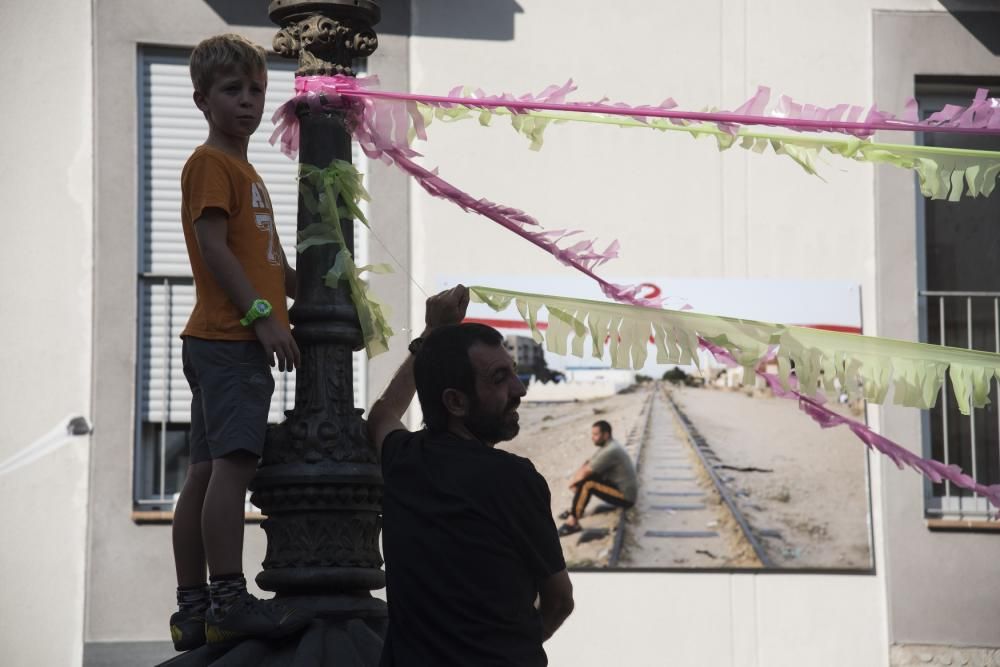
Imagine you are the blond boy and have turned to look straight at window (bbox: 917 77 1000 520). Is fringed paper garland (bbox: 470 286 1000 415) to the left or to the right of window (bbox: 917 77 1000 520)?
right

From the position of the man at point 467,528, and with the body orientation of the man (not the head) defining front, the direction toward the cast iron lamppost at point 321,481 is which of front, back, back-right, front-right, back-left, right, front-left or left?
left

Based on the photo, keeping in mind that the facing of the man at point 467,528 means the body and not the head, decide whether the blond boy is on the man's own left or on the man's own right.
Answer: on the man's own left
